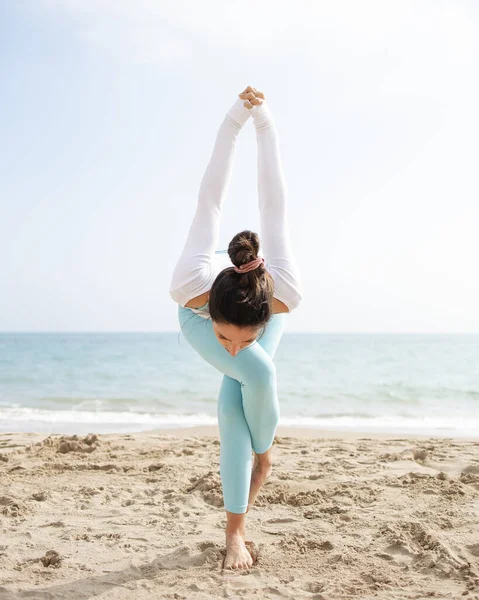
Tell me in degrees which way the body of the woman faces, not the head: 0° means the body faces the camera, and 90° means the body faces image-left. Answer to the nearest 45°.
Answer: approximately 0°
